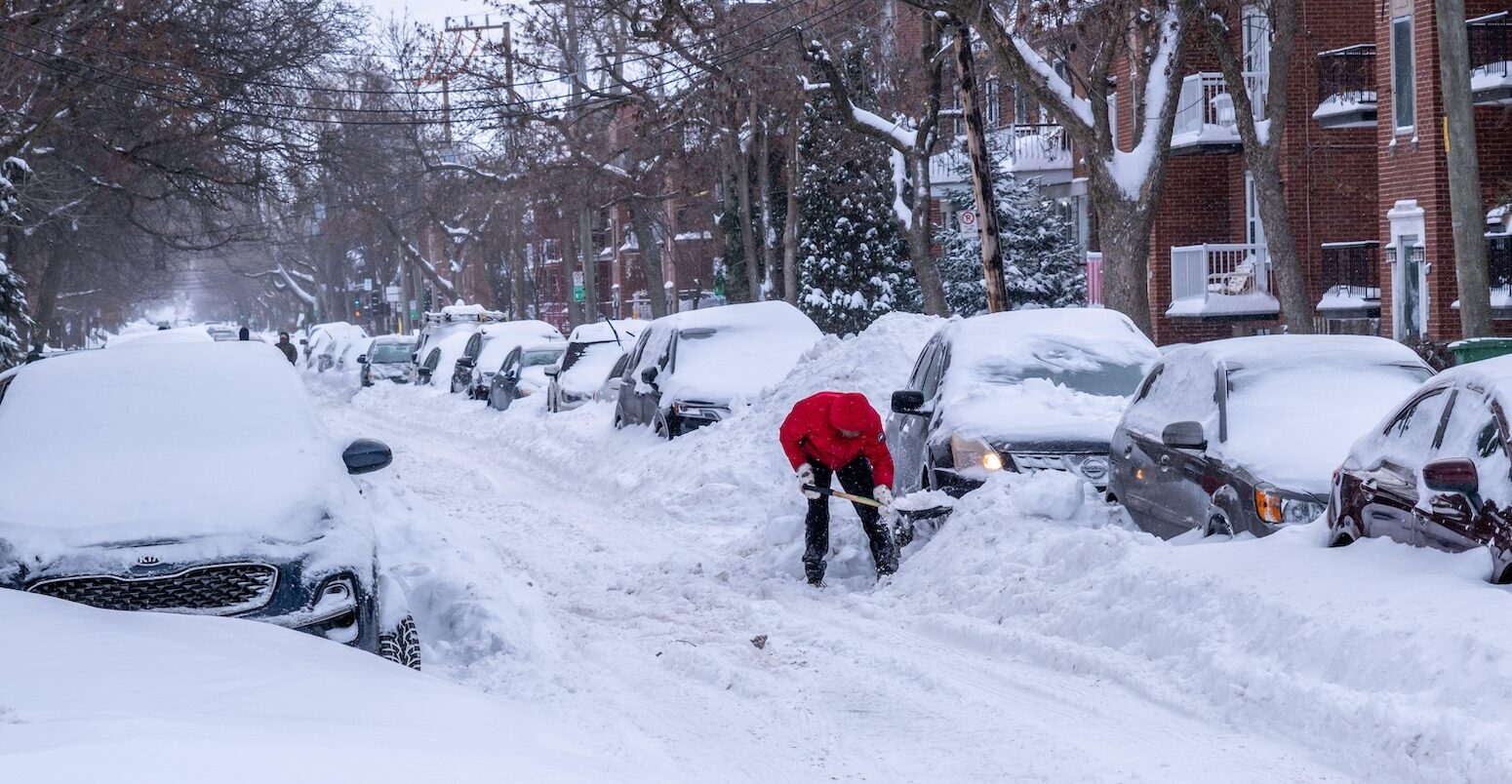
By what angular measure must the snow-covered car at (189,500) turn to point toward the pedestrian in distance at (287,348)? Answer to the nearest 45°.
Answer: approximately 180°

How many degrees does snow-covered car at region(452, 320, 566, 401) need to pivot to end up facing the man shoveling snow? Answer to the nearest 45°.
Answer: approximately 45° to its right

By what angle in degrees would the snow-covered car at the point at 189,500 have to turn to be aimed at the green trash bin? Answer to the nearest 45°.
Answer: approximately 90° to its left

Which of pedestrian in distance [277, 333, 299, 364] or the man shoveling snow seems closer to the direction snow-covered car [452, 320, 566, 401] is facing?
the man shoveling snow

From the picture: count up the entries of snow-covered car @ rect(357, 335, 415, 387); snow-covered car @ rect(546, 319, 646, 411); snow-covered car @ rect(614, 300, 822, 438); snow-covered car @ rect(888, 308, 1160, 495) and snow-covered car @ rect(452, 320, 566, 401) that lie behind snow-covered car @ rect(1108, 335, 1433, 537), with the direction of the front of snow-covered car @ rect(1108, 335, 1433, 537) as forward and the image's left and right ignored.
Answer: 5

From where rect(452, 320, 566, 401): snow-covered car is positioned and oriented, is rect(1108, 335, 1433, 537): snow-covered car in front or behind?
in front

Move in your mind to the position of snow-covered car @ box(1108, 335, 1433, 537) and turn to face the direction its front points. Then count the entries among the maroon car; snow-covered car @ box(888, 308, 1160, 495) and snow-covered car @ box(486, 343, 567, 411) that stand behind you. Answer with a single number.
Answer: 2

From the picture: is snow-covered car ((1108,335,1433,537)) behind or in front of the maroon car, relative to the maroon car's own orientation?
behind

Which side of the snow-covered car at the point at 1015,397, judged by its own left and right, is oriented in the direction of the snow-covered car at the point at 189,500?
right

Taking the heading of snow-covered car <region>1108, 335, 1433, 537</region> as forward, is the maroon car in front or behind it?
in front
